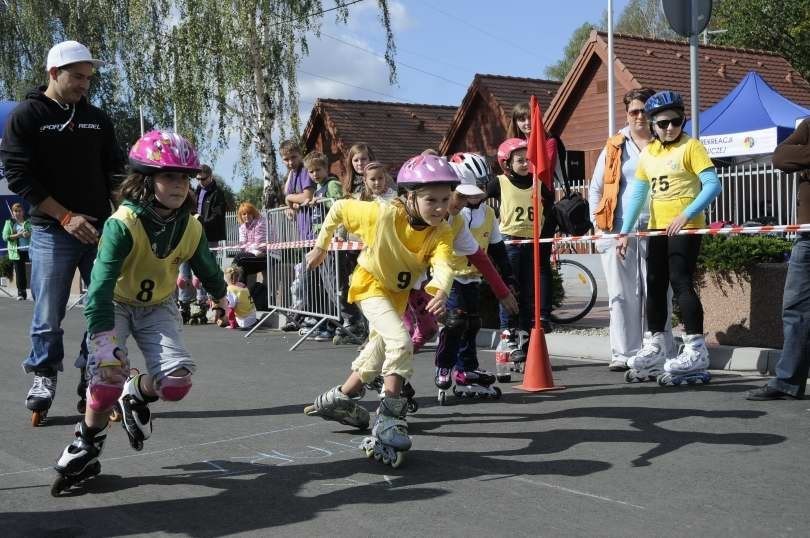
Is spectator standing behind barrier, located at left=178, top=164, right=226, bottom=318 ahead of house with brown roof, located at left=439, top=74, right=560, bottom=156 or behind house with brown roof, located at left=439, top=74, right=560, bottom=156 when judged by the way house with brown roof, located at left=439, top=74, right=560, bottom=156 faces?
ahead

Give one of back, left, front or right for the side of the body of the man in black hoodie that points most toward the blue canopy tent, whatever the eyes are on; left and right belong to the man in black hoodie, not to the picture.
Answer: left

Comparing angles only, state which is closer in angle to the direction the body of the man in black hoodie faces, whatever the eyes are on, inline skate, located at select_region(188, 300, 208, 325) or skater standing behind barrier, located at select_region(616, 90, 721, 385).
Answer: the skater standing behind barrier

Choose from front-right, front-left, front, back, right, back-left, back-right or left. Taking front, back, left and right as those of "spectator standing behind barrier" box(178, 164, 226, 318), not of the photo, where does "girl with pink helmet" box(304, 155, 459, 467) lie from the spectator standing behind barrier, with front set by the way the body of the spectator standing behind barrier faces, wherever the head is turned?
front-left

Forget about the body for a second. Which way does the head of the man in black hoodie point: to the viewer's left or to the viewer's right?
to the viewer's right

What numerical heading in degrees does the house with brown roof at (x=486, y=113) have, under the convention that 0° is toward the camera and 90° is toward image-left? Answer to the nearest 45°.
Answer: approximately 45°

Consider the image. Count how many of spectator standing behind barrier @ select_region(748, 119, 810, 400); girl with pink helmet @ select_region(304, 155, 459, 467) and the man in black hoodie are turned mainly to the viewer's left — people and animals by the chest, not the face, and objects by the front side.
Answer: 1

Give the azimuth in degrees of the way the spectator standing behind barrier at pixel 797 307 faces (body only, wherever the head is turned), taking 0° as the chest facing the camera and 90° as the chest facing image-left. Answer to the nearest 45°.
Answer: approximately 90°

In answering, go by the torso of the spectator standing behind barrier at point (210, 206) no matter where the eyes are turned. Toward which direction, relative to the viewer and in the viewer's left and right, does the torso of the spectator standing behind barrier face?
facing the viewer and to the left of the viewer

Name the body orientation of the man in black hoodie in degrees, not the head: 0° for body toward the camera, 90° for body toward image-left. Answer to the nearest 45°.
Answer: approximately 315°

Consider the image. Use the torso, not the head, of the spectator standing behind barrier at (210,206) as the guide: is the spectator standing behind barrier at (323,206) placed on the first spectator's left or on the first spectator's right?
on the first spectator's left

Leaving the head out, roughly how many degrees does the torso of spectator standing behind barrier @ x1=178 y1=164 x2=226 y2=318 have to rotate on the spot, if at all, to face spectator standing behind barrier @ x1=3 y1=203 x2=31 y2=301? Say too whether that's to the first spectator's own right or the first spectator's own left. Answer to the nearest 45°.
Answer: approximately 90° to the first spectator's own right
